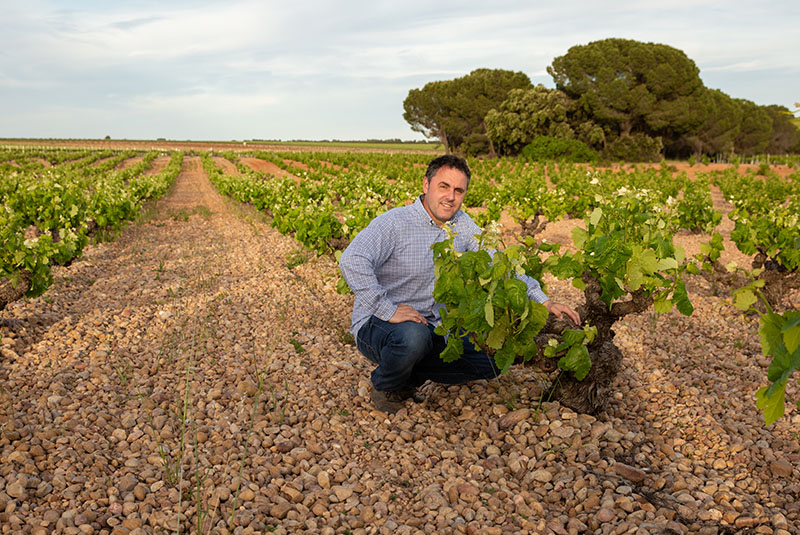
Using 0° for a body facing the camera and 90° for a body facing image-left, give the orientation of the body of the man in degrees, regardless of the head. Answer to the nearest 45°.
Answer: approximately 315°
